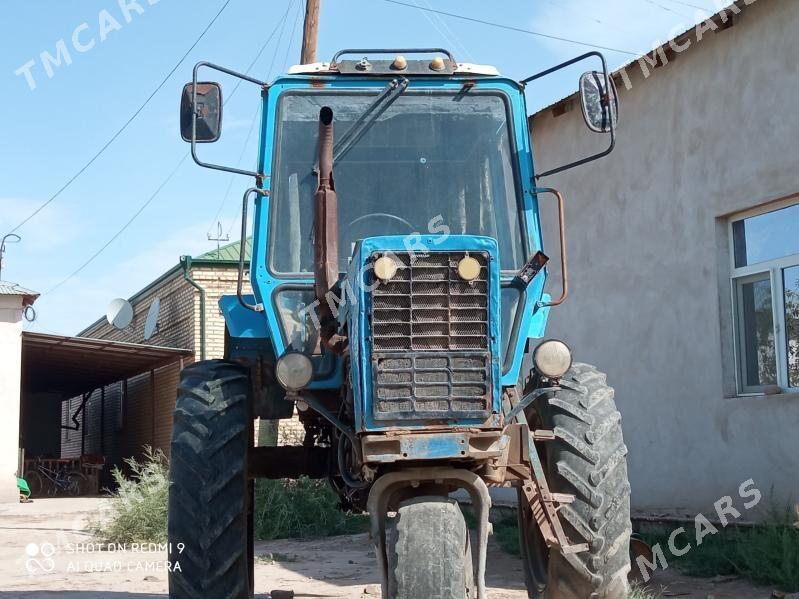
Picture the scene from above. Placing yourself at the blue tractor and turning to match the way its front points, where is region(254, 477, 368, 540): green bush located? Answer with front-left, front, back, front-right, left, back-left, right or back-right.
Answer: back

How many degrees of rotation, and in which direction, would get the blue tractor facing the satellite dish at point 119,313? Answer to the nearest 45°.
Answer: approximately 180°

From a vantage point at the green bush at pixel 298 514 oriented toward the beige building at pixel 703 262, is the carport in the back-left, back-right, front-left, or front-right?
back-left

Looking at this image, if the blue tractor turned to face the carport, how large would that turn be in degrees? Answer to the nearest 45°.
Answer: approximately 180°

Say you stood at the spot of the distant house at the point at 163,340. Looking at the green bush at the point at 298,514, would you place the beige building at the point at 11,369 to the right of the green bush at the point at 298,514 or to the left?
right

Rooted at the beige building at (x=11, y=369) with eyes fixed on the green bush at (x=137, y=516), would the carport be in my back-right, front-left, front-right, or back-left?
back-left

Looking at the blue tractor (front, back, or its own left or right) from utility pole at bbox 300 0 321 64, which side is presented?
back

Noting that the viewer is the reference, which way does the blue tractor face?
facing the viewer

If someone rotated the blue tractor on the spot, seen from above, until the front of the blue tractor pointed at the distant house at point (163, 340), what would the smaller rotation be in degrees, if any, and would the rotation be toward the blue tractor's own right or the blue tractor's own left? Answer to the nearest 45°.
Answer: approximately 180°
